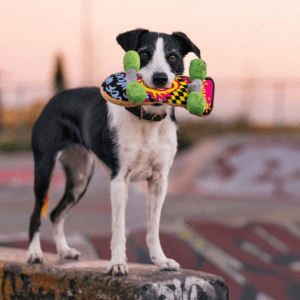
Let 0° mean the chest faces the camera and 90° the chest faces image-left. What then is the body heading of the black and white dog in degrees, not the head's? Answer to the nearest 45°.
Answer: approximately 315°
